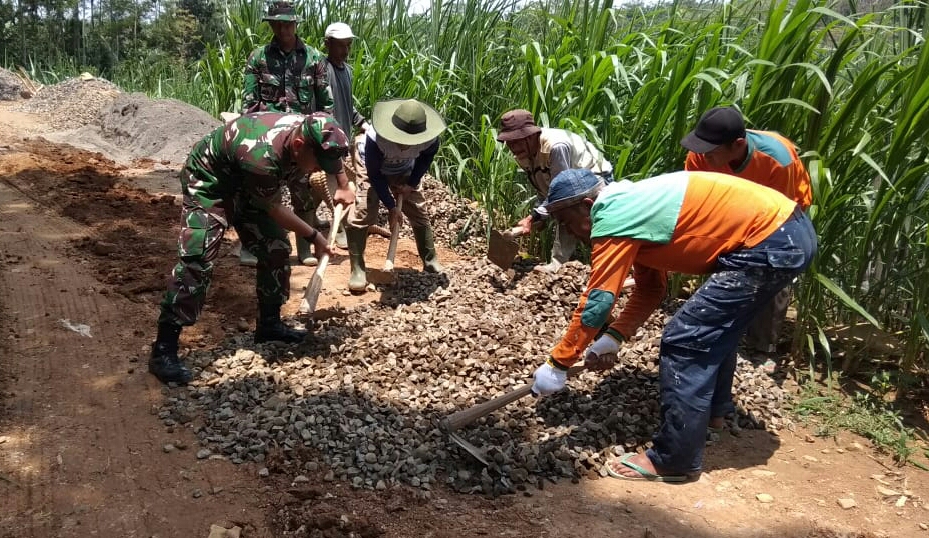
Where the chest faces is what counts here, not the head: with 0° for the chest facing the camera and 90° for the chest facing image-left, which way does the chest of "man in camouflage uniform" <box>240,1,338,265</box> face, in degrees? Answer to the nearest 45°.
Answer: approximately 0°

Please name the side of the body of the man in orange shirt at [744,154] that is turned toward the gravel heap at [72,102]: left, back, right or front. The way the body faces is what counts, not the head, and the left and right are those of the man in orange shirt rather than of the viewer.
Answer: right

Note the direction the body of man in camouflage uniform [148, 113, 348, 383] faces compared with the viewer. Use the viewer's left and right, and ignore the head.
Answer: facing to the right of the viewer

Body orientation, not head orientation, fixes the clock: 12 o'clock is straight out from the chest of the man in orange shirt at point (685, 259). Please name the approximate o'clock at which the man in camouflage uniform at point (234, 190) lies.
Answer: The man in camouflage uniform is roughly at 12 o'clock from the man in orange shirt.

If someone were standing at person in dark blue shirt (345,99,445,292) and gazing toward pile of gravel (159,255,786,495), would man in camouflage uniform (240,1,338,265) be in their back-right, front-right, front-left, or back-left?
back-right

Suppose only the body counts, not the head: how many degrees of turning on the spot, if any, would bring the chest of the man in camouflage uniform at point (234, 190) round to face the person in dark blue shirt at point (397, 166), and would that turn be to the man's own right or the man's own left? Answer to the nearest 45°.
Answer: approximately 45° to the man's own left

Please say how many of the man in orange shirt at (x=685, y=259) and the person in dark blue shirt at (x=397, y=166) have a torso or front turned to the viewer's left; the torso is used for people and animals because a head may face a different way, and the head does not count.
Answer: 1

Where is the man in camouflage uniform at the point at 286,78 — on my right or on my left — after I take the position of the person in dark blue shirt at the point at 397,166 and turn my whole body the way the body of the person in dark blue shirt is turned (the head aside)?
on my right

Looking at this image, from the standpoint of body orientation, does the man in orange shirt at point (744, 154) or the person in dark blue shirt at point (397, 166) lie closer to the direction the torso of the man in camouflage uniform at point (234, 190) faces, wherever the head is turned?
the man in orange shirt
